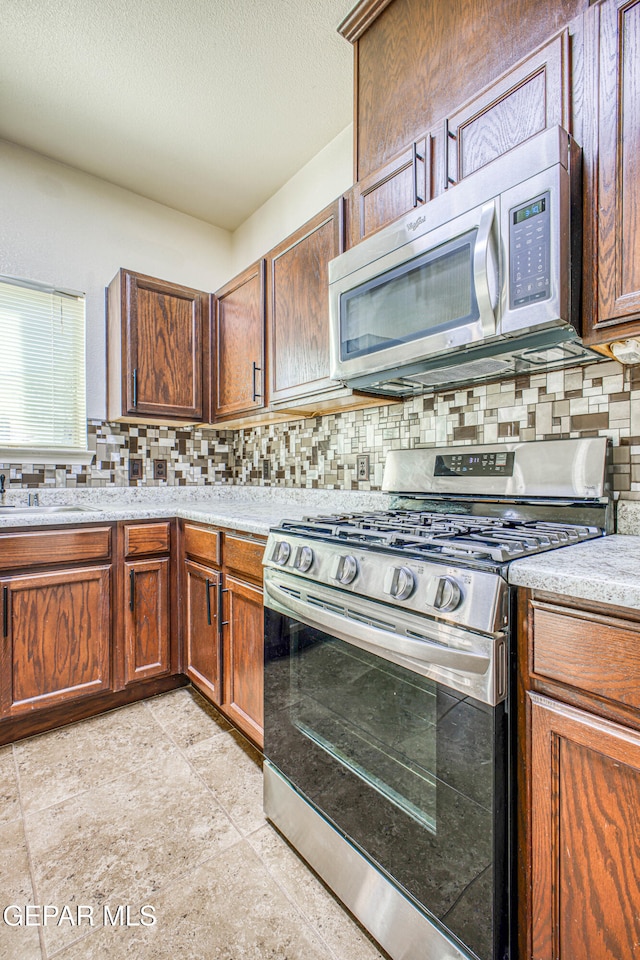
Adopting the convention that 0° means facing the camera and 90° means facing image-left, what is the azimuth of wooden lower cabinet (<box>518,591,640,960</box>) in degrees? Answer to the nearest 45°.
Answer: approximately 45°

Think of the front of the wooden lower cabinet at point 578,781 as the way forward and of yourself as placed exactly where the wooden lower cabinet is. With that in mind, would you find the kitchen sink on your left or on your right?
on your right

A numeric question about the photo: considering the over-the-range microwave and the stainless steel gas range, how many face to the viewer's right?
0

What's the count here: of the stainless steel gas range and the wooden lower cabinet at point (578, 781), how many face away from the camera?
0

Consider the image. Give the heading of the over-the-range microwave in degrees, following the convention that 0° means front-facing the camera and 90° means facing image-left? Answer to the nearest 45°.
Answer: approximately 45°

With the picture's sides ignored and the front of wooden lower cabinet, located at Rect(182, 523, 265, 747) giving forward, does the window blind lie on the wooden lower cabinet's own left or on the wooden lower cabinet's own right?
on the wooden lower cabinet's own right

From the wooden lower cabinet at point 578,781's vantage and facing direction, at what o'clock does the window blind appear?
The window blind is roughly at 2 o'clock from the wooden lower cabinet.

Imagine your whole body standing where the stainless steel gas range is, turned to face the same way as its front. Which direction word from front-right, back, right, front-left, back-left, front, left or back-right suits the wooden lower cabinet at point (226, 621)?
right
